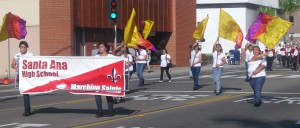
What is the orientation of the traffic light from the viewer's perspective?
toward the camera

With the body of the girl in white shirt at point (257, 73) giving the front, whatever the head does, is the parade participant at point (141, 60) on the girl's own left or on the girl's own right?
on the girl's own right

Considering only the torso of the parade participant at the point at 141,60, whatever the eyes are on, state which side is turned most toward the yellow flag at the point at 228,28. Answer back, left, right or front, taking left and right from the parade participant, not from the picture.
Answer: left

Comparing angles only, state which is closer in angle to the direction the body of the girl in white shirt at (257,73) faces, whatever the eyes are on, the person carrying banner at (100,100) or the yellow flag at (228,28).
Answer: the person carrying banner

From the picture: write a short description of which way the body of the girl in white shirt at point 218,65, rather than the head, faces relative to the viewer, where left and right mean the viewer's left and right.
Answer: facing the viewer and to the left of the viewer
